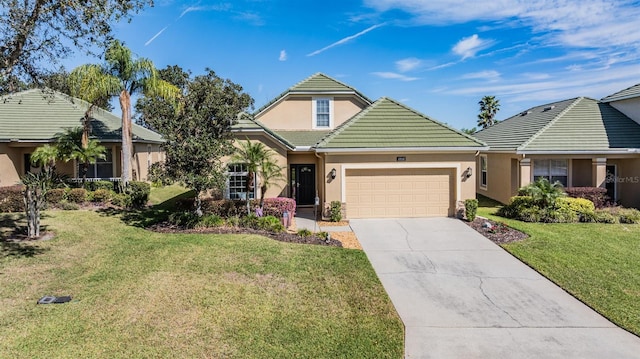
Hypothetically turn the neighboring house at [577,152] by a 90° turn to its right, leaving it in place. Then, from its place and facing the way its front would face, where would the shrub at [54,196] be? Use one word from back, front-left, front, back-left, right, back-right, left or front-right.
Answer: front-left

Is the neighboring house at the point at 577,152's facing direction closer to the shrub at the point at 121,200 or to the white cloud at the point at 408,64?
the shrub

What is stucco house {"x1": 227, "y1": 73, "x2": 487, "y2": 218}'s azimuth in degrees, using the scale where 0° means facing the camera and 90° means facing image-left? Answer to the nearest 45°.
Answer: approximately 0°

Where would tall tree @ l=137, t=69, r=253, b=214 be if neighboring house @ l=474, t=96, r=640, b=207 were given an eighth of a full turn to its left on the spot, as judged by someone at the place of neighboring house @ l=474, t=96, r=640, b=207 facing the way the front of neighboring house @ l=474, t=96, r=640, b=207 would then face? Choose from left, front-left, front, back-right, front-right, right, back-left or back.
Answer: right

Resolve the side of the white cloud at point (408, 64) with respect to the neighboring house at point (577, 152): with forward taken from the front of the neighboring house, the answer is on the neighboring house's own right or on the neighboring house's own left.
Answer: on the neighboring house's own right

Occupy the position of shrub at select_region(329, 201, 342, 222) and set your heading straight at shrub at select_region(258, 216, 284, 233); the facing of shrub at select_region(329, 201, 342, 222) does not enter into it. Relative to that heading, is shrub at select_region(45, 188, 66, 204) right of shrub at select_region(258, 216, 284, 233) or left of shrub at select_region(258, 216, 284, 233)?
right

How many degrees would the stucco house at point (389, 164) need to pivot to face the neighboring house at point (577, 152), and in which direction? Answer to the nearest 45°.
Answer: approximately 90° to its left

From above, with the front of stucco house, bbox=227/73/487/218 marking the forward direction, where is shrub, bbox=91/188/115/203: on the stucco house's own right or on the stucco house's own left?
on the stucco house's own right

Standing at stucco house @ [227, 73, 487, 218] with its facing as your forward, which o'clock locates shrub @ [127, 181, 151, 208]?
The shrub is roughly at 3 o'clock from the stucco house.

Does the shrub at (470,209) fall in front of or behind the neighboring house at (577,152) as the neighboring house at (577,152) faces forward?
in front

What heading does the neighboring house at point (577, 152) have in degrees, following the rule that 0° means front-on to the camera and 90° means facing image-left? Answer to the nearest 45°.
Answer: approximately 0°

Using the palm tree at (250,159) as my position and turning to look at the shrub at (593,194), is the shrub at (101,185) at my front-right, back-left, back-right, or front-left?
back-left
